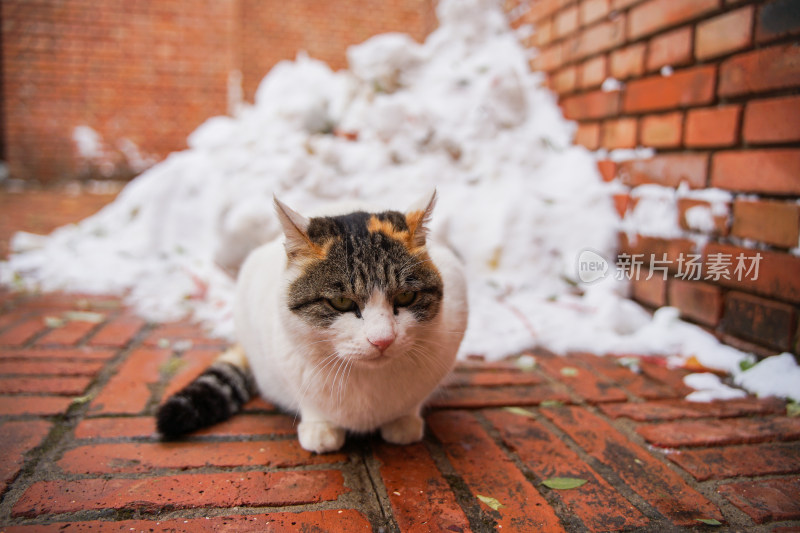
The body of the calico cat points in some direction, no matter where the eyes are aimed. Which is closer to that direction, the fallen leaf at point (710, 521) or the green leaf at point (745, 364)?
the fallen leaf

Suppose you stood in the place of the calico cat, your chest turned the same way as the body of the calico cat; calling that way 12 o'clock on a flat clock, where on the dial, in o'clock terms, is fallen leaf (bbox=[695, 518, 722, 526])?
The fallen leaf is roughly at 10 o'clock from the calico cat.

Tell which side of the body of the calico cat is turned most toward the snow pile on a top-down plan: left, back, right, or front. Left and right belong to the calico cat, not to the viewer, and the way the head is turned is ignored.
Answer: back

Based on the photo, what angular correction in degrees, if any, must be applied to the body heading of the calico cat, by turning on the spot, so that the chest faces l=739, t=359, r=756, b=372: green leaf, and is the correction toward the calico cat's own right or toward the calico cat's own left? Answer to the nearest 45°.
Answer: approximately 90° to the calico cat's own left

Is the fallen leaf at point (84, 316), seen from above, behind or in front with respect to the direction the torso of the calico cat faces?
behind

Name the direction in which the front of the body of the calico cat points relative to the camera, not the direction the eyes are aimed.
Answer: toward the camera
